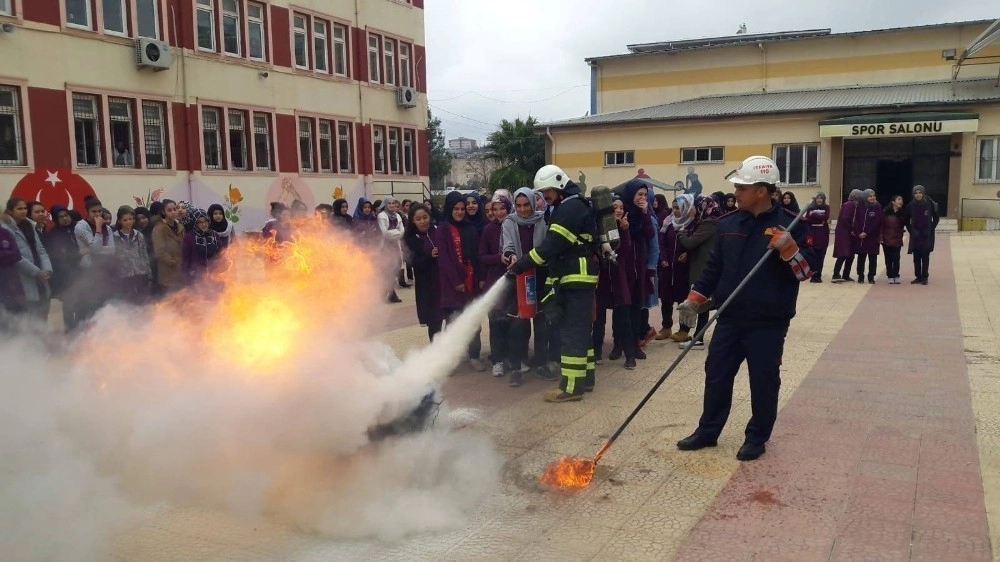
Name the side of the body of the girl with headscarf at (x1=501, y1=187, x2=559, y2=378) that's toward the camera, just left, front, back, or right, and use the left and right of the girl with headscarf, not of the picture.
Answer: front

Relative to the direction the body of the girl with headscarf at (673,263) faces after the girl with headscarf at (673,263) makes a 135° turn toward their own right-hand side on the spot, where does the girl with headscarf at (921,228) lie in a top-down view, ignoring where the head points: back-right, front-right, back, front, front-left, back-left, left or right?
front-right

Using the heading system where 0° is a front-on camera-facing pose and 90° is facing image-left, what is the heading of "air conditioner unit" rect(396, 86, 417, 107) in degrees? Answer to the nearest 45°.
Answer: approximately 315°

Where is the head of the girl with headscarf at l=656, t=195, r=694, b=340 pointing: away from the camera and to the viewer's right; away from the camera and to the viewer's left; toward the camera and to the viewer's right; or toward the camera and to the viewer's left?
toward the camera and to the viewer's left

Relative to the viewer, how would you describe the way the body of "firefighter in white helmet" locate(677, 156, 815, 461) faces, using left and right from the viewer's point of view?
facing the viewer and to the left of the viewer

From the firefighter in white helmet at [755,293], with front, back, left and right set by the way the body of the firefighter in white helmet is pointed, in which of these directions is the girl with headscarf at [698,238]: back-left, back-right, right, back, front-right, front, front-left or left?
back-right

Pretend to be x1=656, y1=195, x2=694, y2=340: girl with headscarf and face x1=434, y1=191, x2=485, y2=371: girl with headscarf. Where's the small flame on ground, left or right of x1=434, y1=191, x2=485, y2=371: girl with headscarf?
left

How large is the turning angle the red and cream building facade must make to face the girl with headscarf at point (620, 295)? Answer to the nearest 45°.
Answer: approximately 45° to its right

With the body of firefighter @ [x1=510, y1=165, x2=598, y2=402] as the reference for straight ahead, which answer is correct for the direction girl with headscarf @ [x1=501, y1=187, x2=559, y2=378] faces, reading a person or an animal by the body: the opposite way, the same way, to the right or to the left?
to the left

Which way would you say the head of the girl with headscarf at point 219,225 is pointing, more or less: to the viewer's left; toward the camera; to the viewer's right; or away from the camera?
toward the camera

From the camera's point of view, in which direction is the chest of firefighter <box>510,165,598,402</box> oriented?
to the viewer's left
